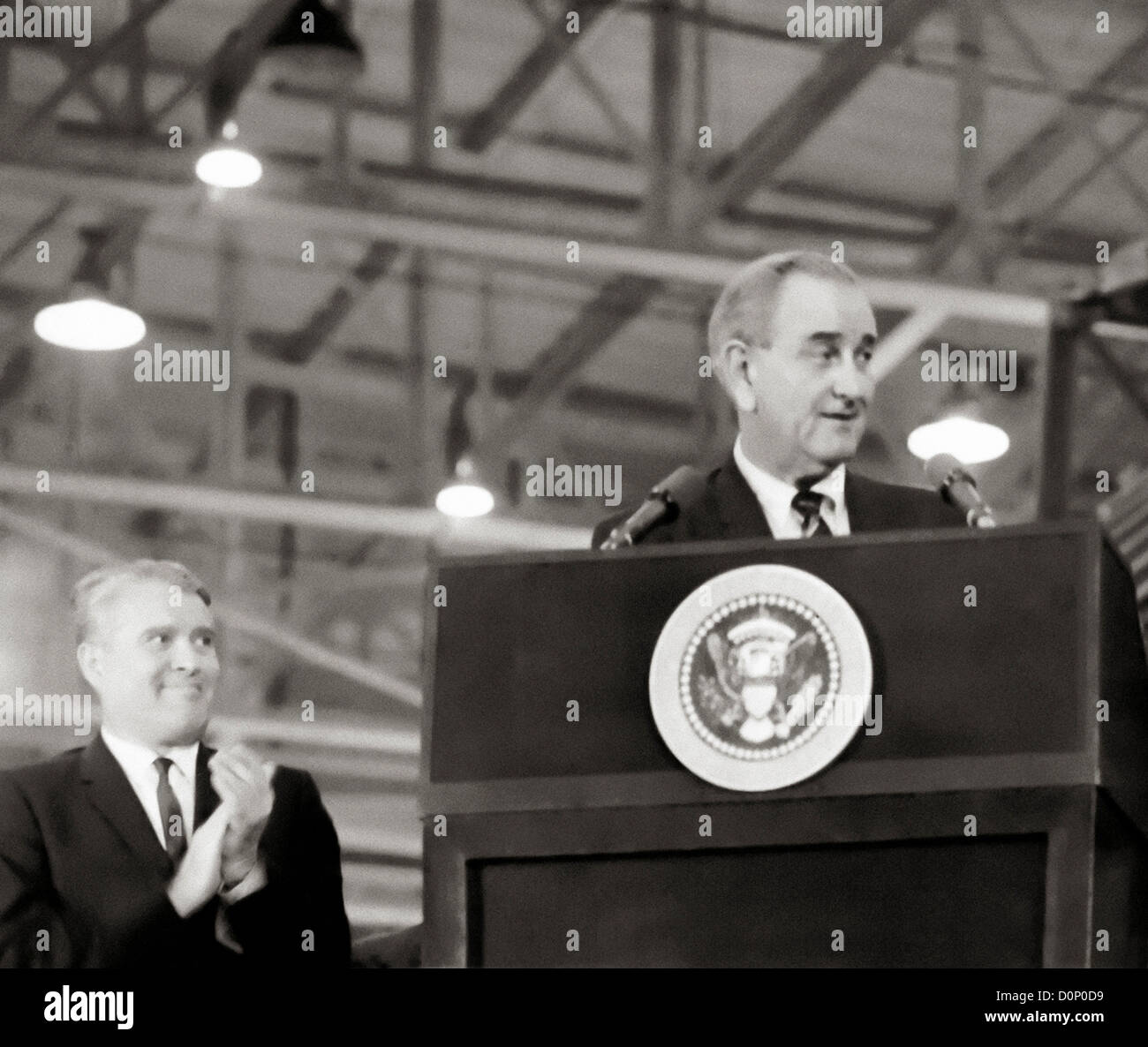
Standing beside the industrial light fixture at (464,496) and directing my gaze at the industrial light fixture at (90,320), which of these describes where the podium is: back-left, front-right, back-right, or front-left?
front-left

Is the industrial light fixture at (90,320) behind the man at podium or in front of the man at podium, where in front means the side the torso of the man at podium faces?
behind

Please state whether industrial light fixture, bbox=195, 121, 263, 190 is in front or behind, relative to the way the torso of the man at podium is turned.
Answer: behind

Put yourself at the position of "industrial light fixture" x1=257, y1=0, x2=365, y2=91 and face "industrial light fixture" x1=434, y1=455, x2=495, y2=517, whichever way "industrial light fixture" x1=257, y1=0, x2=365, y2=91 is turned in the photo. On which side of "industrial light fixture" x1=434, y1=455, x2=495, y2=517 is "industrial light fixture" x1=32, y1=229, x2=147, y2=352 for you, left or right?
left

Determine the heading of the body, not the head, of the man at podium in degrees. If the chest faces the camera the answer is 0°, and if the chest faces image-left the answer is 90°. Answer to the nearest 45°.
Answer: approximately 315°

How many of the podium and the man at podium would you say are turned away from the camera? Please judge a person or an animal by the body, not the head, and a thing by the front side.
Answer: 0

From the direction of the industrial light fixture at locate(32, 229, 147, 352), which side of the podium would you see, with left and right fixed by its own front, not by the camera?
back

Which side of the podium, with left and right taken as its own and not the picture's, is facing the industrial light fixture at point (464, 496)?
back

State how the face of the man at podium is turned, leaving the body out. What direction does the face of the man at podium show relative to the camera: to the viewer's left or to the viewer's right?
to the viewer's right

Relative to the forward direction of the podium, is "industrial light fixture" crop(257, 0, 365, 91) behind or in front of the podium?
behind

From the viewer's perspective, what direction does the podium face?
toward the camera
